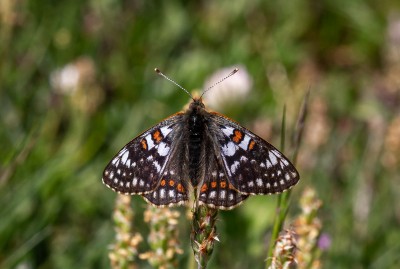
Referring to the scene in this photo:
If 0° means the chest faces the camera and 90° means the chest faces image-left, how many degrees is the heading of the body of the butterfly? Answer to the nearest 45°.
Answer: approximately 180°
